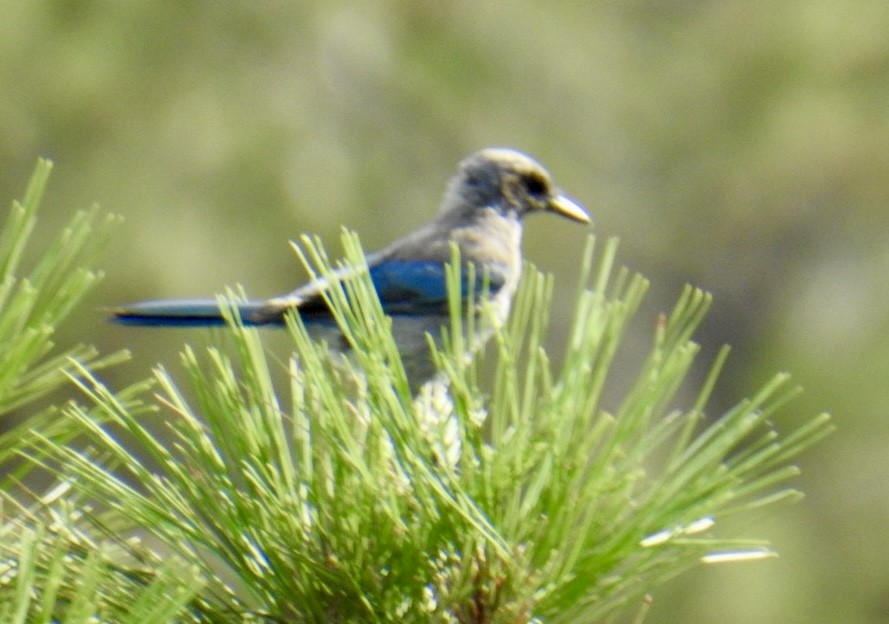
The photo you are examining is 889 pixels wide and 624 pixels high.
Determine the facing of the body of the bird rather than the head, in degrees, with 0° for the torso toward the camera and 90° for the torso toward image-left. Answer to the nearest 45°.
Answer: approximately 270°
